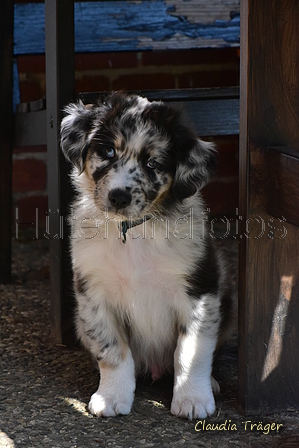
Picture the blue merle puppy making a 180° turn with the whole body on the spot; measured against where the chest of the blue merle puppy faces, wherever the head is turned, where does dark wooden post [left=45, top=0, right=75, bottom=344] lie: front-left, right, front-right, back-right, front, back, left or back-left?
front-left

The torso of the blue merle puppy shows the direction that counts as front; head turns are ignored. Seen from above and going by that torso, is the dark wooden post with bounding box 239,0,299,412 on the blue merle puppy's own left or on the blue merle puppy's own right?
on the blue merle puppy's own left

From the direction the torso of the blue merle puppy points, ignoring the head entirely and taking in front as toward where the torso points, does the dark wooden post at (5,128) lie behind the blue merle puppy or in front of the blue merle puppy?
behind

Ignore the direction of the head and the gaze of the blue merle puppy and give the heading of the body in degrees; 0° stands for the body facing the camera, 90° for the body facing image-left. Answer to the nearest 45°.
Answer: approximately 0°
